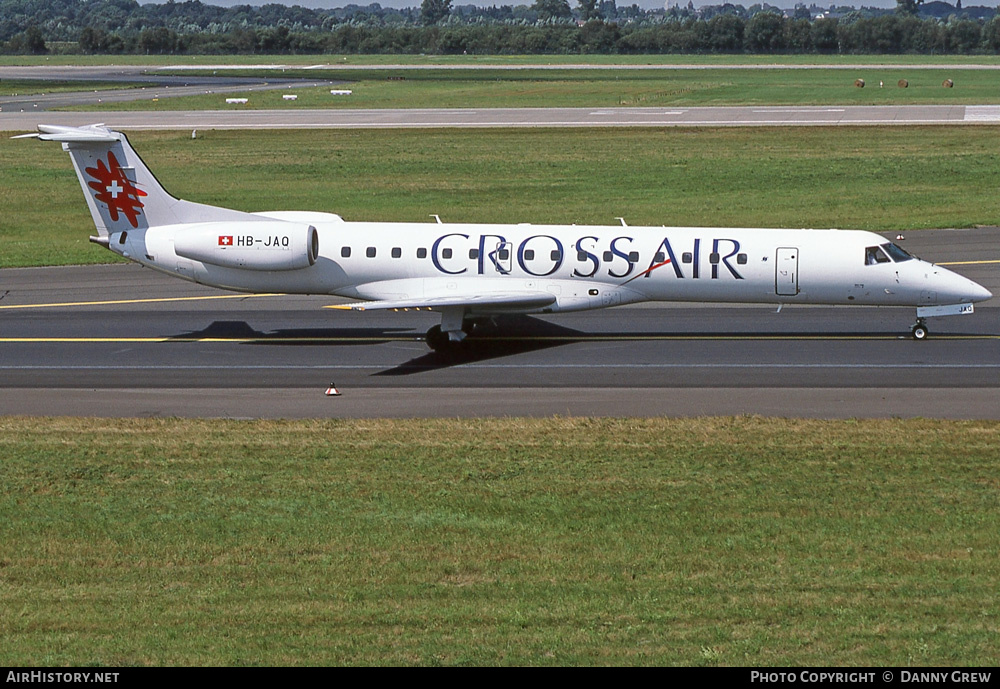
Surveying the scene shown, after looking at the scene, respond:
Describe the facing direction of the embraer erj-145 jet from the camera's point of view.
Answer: facing to the right of the viewer
